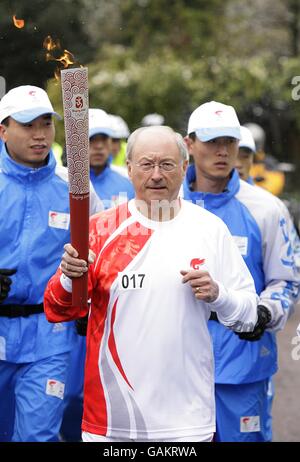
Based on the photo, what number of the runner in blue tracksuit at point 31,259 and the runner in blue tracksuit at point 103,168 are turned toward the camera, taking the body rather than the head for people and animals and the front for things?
2

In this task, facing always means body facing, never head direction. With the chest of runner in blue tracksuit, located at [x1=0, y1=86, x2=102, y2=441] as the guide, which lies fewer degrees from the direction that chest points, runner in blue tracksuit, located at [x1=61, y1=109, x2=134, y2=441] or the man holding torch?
the man holding torch

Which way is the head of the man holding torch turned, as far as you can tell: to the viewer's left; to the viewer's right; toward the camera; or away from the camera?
toward the camera

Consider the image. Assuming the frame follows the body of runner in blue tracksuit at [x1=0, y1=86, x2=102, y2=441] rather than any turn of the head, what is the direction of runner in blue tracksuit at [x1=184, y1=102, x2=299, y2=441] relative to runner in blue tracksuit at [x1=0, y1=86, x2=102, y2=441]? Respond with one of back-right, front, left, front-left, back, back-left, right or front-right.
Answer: left

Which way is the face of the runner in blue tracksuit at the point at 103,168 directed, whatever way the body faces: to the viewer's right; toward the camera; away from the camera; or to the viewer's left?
toward the camera

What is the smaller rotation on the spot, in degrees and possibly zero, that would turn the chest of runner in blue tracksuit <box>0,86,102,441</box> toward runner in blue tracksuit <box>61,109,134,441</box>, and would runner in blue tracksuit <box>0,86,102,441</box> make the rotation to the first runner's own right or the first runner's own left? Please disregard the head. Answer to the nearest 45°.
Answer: approximately 180°

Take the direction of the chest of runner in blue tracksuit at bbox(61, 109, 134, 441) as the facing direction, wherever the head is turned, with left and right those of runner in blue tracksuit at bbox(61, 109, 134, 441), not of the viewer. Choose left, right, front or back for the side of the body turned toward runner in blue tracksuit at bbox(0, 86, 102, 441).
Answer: front

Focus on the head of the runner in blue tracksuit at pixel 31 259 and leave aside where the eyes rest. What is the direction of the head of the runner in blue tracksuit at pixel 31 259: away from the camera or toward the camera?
toward the camera

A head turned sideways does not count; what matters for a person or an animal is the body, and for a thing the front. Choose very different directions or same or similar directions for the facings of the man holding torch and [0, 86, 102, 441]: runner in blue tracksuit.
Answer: same or similar directions

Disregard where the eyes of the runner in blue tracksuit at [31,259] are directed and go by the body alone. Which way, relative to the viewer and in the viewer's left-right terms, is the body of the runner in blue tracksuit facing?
facing the viewer

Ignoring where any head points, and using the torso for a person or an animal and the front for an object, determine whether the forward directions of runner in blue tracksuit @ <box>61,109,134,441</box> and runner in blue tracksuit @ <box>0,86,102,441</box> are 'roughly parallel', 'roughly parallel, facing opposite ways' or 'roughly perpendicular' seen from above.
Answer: roughly parallel

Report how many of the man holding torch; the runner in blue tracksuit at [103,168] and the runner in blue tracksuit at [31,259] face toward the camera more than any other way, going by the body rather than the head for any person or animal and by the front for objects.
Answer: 3

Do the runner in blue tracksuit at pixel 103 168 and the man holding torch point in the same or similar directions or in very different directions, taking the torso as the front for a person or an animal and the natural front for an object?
same or similar directions

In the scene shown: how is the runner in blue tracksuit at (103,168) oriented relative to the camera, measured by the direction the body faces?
toward the camera

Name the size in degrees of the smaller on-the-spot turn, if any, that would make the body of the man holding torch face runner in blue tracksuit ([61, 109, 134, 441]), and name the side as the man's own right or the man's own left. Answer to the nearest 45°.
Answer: approximately 180°
